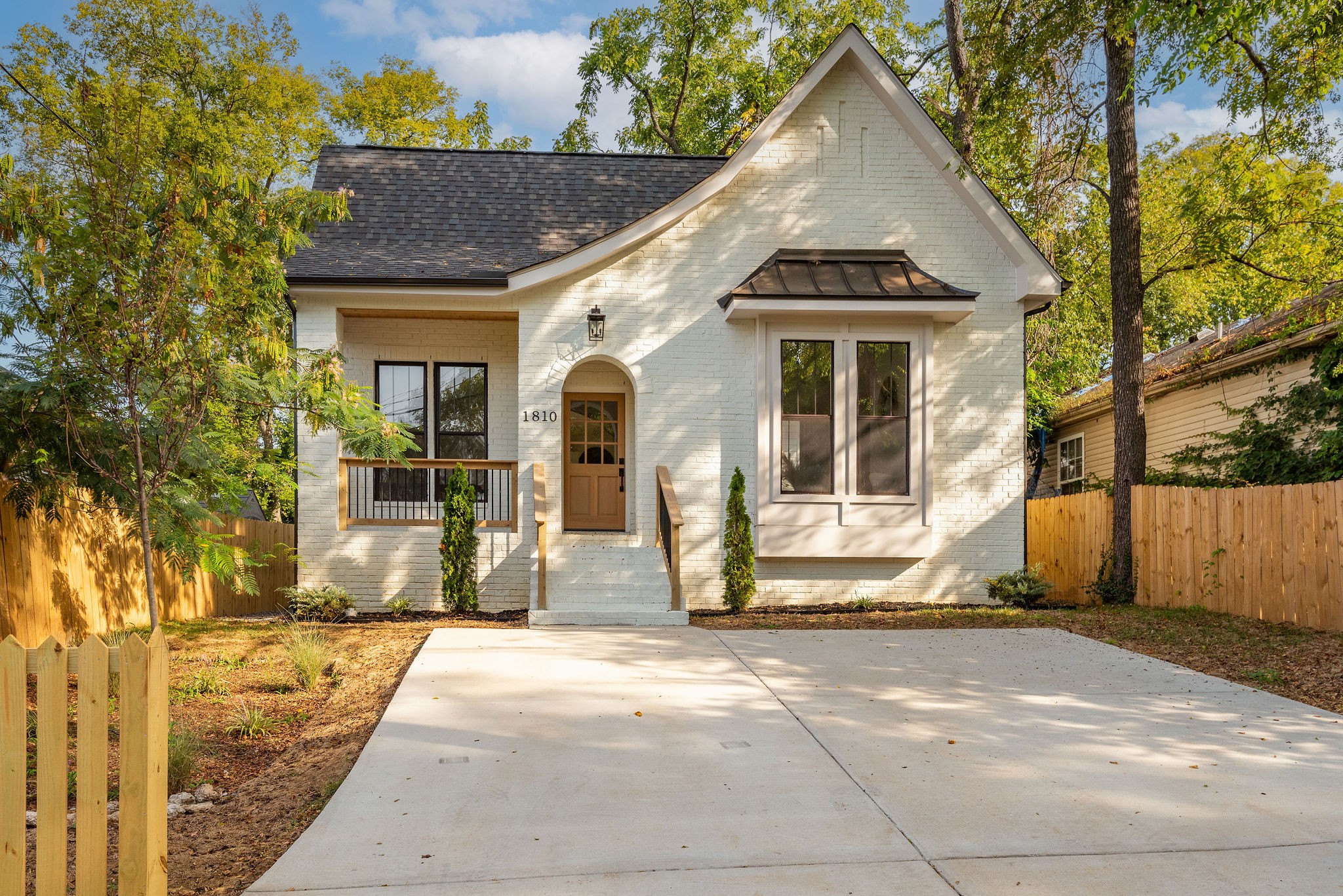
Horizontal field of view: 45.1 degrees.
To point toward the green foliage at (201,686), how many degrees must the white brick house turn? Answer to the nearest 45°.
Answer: approximately 45° to its right

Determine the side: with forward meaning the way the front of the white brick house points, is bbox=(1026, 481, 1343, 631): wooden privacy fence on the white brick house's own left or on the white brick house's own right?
on the white brick house's own left

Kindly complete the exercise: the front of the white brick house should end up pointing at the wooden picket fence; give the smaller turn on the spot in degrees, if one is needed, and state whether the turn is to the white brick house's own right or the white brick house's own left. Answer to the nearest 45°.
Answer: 0° — it already faces it

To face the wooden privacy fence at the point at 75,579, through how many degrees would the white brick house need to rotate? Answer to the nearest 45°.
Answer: approximately 45° to its right

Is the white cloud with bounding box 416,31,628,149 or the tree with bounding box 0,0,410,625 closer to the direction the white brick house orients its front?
the tree

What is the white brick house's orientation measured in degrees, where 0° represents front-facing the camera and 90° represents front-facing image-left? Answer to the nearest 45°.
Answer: approximately 0°

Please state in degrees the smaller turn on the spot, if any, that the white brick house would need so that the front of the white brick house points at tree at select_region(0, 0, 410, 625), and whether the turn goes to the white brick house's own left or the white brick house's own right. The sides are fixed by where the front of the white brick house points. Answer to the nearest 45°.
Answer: approximately 45° to the white brick house's own right

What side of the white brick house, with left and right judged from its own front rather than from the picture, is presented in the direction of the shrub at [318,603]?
right

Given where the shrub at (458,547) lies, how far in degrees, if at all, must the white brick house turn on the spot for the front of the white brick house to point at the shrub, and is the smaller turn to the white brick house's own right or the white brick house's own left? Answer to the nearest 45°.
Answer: approximately 90° to the white brick house's own right

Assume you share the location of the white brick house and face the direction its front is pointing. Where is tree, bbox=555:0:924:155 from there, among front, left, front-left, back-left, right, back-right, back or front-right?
back

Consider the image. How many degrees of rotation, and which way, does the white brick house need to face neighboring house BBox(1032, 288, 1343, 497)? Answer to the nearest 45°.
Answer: approximately 135° to its left
